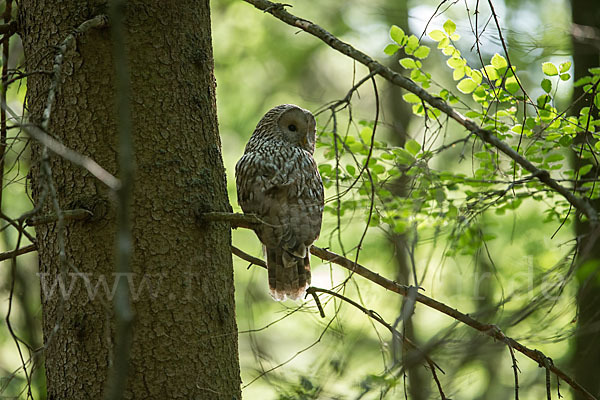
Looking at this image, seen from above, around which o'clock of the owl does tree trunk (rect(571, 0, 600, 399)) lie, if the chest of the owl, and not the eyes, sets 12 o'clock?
The tree trunk is roughly at 2 o'clock from the owl.

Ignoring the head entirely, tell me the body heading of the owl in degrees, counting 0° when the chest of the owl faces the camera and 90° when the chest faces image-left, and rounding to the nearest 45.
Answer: approximately 180°

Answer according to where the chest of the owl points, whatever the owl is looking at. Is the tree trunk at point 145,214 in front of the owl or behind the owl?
behind
